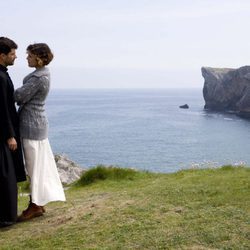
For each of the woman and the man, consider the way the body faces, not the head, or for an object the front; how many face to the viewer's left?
1

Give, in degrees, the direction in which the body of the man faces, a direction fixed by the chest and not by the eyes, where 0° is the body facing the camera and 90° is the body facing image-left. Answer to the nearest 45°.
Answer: approximately 270°

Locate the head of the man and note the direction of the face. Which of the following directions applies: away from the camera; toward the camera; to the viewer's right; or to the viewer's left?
to the viewer's right

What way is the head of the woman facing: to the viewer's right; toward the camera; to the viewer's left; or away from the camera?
to the viewer's left

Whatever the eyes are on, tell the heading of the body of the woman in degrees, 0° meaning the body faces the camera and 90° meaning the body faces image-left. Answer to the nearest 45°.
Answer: approximately 90°

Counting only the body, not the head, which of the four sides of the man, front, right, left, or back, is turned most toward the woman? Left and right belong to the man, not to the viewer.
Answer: front

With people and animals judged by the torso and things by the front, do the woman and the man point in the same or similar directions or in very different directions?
very different directions
